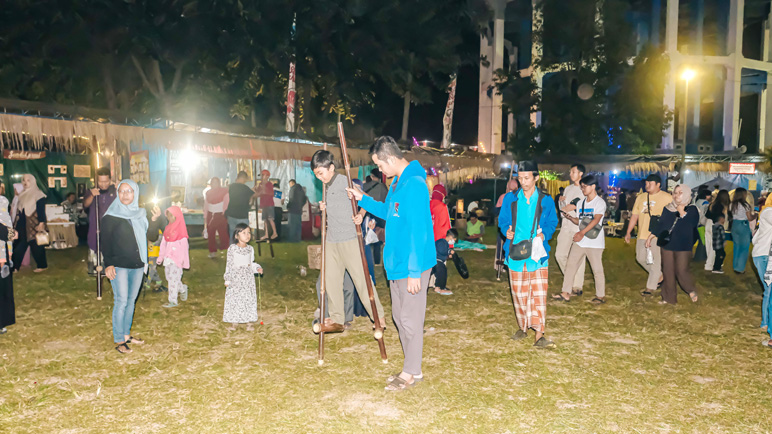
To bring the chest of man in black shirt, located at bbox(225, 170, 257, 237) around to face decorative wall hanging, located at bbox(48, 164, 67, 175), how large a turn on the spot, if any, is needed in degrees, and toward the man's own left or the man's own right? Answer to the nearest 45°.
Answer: approximately 45° to the man's own left

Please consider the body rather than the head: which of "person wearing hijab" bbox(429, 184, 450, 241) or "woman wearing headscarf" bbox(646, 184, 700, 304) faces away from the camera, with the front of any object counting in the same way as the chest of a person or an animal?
the person wearing hijab

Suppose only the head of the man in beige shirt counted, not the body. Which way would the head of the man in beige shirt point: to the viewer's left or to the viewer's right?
to the viewer's left

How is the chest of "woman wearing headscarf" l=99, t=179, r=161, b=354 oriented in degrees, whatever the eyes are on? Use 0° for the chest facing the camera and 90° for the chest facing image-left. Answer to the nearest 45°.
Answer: approximately 315°

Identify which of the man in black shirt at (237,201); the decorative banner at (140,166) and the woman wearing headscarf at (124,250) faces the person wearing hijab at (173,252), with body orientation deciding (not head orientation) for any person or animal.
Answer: the decorative banner

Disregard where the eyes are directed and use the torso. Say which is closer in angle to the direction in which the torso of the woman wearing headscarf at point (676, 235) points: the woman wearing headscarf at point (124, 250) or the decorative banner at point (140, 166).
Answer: the woman wearing headscarf

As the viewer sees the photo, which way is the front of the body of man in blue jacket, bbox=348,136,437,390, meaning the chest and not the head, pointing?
to the viewer's left

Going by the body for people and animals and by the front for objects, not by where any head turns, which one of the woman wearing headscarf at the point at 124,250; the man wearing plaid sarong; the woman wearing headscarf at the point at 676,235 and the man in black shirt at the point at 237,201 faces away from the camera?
the man in black shirt

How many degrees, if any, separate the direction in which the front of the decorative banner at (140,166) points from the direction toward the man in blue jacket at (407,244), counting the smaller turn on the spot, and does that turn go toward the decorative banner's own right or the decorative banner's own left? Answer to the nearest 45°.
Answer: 0° — it already faces them

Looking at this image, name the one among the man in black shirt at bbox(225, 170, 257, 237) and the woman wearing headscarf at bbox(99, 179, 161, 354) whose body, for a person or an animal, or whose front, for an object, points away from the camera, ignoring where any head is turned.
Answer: the man in black shirt
